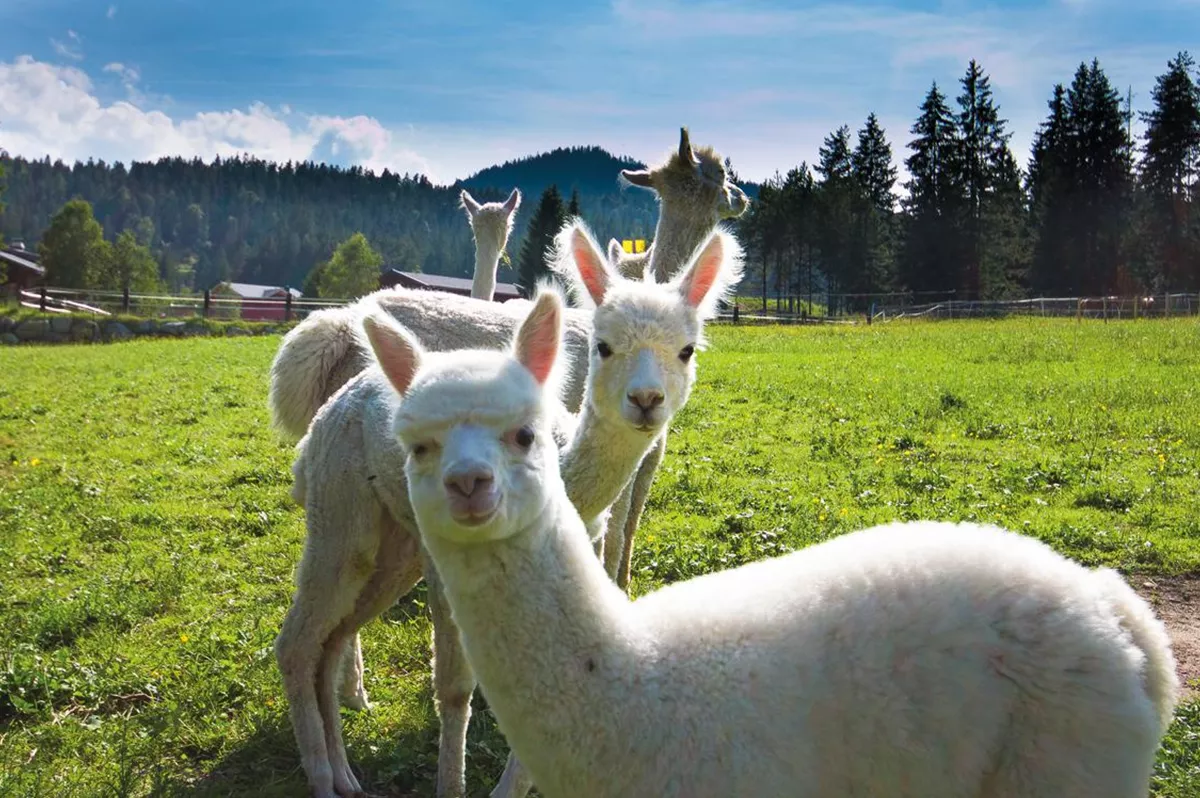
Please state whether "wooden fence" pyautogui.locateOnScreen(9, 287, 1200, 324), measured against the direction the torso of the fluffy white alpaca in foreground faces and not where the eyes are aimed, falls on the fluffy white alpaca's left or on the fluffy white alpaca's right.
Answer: on the fluffy white alpaca's right

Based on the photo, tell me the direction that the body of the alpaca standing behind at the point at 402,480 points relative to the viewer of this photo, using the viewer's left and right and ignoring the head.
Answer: facing to the right of the viewer

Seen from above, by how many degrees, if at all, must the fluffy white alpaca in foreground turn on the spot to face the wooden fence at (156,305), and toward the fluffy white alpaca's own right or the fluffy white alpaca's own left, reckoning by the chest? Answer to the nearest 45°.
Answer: approximately 45° to the fluffy white alpaca's own right

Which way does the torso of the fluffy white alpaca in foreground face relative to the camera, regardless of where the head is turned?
to the viewer's left

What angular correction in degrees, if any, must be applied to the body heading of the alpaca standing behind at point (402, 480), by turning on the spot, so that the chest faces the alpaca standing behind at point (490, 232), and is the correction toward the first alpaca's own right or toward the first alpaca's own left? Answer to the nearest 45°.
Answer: approximately 90° to the first alpaca's own left

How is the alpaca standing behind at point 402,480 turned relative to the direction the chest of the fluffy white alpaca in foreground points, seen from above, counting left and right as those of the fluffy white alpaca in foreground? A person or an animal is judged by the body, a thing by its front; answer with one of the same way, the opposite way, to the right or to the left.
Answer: the opposite way

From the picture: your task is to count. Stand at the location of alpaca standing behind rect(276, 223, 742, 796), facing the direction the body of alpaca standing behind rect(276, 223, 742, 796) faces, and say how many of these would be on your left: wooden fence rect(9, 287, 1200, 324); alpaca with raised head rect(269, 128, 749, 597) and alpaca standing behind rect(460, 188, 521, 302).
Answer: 3

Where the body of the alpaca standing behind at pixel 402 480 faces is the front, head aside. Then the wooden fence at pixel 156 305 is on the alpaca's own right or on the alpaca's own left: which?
on the alpaca's own left
